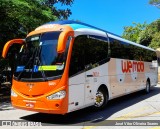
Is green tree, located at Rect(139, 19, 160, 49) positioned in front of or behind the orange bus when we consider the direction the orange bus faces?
behind

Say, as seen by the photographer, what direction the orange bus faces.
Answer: facing the viewer and to the left of the viewer
